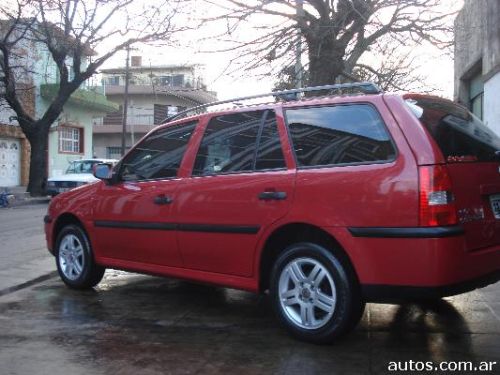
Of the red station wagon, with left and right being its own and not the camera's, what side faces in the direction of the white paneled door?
front

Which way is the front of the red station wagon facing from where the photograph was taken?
facing away from the viewer and to the left of the viewer

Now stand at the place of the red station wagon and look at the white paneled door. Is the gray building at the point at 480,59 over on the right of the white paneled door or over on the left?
right

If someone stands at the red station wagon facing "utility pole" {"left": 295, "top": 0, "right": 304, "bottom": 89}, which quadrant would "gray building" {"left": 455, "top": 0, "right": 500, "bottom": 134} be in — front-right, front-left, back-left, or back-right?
front-right

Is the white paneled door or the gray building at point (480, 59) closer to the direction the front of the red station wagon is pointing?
the white paneled door

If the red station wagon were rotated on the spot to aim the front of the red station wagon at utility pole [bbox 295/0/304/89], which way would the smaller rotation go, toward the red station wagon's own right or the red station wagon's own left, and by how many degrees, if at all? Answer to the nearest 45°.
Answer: approximately 45° to the red station wagon's own right

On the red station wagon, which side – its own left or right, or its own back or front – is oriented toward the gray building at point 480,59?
right
